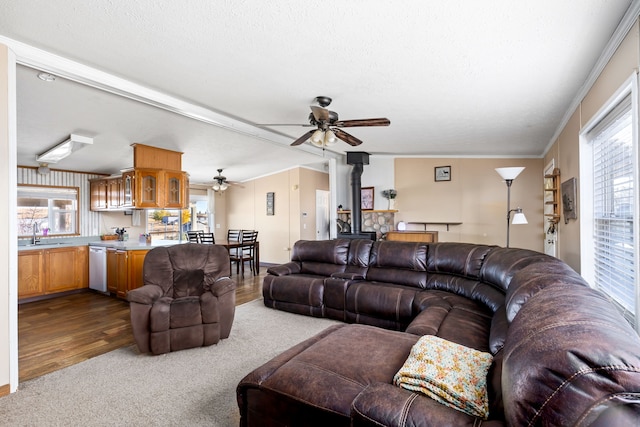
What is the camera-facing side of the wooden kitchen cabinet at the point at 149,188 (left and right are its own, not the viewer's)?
front

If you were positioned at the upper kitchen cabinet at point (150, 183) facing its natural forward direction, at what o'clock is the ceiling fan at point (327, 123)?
The ceiling fan is roughly at 11 o'clock from the upper kitchen cabinet.

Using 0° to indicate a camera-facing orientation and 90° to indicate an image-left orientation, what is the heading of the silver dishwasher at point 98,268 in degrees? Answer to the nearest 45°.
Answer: approximately 45°

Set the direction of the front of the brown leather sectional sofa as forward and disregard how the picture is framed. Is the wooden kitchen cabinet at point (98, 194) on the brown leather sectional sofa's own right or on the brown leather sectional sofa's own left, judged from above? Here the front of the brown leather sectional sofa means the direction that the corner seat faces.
on the brown leather sectional sofa's own right

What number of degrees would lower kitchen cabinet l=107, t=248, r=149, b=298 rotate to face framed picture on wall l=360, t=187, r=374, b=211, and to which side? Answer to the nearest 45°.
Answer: approximately 135° to its left

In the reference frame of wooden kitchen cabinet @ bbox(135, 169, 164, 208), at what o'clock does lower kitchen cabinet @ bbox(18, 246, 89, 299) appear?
The lower kitchen cabinet is roughly at 4 o'clock from the wooden kitchen cabinet.

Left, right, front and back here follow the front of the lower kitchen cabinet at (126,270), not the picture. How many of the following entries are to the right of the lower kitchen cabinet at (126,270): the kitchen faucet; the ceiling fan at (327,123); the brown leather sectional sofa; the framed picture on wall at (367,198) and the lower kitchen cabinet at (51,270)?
2

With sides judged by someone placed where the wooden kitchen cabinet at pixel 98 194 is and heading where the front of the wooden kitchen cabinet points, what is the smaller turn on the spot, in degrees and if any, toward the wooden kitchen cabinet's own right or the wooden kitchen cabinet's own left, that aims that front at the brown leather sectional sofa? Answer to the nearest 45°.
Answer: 0° — it already faces it

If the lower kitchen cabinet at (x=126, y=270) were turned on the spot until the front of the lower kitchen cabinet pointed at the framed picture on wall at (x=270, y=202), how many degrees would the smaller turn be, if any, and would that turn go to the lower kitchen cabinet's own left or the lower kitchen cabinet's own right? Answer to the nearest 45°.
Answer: approximately 180°

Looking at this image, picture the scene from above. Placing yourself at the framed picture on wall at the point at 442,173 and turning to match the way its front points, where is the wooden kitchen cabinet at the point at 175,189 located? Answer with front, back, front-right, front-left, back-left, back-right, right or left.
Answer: front-right

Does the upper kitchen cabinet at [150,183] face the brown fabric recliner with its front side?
yes

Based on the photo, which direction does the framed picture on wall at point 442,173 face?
toward the camera

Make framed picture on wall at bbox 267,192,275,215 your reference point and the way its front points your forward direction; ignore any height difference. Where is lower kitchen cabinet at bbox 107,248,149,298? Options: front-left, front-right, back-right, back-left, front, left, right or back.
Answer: front

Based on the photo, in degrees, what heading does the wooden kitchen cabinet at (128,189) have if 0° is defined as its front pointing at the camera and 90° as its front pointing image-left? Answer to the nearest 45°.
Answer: approximately 45°

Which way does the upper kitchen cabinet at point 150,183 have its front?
toward the camera
